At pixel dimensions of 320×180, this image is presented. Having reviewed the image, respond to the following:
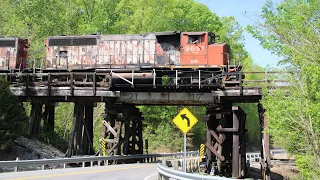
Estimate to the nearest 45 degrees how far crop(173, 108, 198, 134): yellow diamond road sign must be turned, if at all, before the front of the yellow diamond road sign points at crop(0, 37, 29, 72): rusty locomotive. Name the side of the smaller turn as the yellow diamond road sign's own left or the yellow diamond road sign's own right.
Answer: approximately 135° to the yellow diamond road sign's own right

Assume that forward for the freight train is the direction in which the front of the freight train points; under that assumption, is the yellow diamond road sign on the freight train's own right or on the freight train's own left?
on the freight train's own right

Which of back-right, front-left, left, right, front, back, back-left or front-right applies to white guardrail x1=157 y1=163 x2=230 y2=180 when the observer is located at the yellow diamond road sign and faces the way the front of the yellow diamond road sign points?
front

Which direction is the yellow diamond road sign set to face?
toward the camera

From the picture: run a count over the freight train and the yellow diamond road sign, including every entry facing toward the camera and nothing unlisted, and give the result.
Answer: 1

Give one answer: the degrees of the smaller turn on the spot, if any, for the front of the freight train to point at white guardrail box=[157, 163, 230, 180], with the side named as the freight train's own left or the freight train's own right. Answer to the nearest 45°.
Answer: approximately 90° to the freight train's own right

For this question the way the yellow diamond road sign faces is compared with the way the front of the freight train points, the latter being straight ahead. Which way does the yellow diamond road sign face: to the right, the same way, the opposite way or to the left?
to the right

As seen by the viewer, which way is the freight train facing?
to the viewer's right

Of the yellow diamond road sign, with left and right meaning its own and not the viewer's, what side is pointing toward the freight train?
back

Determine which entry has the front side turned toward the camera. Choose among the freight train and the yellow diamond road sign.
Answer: the yellow diamond road sign
